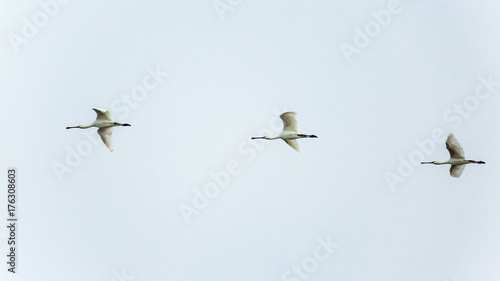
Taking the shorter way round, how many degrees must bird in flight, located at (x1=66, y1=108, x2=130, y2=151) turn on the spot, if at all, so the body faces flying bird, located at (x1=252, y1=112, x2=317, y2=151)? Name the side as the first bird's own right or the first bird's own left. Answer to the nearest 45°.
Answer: approximately 180°

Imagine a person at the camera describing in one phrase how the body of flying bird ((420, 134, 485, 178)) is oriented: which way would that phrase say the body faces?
to the viewer's left

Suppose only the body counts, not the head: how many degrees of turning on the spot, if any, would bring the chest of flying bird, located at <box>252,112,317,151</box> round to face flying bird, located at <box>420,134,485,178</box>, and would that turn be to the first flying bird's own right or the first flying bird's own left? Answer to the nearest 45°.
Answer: approximately 180°

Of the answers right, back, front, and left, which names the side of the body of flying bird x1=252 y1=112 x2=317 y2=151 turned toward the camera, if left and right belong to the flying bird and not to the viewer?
left

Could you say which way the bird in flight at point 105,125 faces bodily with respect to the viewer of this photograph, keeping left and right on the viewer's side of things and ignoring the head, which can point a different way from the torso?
facing to the left of the viewer

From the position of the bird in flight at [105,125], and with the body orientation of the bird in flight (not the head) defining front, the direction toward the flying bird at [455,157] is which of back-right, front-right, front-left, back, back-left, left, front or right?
back
